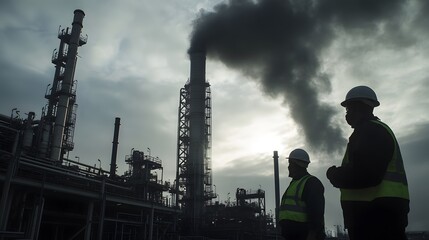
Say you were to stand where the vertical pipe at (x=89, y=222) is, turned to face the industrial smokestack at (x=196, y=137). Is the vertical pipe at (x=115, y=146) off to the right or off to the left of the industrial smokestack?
left

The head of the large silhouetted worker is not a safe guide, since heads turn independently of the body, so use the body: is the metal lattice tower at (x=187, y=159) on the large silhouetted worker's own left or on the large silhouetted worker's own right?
on the large silhouetted worker's own right

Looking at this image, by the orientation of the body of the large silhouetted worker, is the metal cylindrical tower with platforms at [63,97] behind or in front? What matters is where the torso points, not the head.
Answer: in front

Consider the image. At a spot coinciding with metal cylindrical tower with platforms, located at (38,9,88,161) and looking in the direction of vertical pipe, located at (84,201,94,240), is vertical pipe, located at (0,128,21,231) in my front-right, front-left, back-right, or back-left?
front-right

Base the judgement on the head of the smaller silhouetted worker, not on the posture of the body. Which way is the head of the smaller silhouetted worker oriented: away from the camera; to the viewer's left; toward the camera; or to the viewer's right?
to the viewer's left

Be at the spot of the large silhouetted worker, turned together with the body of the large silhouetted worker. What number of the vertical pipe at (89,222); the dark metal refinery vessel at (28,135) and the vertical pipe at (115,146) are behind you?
0

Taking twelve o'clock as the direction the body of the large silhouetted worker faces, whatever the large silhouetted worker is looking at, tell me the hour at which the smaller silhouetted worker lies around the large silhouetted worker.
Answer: The smaller silhouetted worker is roughly at 2 o'clock from the large silhouetted worker.

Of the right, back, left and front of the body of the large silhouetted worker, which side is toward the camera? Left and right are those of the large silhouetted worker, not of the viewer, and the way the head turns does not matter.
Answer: left

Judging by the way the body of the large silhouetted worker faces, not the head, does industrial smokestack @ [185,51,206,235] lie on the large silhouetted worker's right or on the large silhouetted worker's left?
on the large silhouetted worker's right

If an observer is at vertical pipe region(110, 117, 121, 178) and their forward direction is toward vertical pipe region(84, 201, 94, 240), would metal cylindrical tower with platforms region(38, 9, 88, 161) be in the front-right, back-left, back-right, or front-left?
front-right

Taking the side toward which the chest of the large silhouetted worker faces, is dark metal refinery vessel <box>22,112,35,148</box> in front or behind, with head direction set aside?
in front

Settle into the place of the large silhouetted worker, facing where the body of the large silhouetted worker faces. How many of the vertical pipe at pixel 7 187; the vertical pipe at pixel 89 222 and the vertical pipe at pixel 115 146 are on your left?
0

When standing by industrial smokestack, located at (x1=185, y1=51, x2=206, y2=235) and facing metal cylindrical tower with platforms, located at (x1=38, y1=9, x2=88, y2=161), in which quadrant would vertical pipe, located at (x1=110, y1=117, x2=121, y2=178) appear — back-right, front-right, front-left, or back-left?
front-right

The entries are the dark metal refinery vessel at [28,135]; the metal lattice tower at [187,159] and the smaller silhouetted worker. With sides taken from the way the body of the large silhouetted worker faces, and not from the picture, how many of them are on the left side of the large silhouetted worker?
0

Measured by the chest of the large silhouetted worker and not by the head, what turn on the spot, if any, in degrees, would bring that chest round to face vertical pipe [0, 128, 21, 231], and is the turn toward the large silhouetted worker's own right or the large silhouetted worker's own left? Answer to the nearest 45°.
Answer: approximately 45° to the large silhouetted worker's own right

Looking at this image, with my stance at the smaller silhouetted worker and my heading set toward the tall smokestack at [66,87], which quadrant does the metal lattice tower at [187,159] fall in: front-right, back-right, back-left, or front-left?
front-right

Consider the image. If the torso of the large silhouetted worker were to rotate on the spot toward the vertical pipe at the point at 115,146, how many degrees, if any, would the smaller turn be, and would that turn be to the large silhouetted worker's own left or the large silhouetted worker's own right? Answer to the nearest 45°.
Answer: approximately 45° to the large silhouetted worker's own right

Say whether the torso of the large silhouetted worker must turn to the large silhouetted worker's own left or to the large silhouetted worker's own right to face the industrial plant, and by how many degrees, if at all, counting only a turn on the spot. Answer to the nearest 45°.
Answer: approximately 45° to the large silhouetted worker's own right
